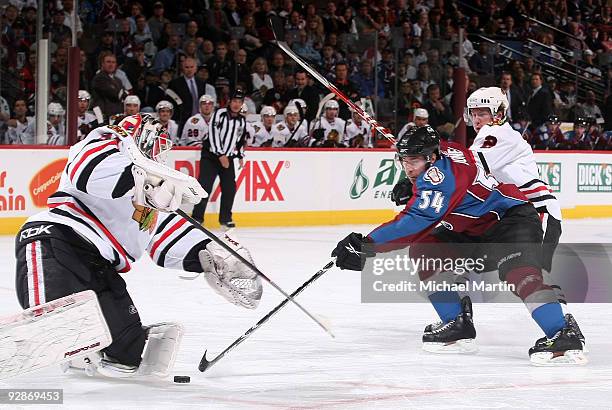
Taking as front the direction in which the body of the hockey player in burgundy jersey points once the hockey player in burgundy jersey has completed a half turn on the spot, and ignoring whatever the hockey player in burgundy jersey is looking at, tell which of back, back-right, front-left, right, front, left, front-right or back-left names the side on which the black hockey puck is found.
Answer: back-right

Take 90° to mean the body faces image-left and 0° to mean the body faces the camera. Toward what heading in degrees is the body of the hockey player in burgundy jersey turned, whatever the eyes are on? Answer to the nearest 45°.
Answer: approximately 90°
